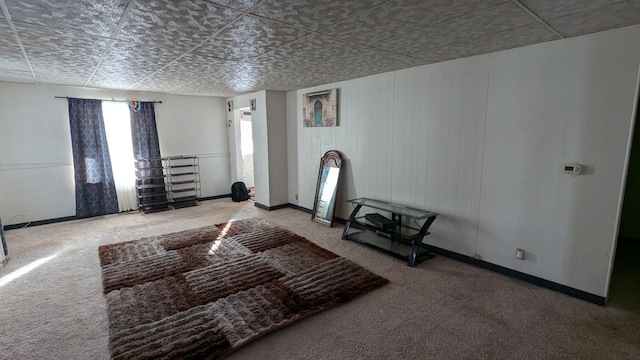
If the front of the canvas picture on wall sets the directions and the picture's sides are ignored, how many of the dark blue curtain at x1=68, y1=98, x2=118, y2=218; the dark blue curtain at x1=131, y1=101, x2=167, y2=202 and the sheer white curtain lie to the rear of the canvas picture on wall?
0

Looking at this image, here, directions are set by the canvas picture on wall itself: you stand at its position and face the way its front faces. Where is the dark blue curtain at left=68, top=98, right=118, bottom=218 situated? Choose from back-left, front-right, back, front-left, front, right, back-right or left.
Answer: front-right

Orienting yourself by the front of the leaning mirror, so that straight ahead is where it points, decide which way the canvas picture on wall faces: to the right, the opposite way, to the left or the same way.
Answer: the same way

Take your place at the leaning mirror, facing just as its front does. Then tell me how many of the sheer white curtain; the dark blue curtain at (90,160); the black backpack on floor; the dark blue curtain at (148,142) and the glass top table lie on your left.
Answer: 1

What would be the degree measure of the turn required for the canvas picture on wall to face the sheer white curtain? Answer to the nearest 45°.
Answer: approximately 45° to its right

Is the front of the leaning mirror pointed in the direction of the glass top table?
no

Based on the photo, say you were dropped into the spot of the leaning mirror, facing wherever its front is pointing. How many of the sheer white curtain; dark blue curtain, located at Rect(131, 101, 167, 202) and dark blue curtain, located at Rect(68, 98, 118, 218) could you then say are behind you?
0

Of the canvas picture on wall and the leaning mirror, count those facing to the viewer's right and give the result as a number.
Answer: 0

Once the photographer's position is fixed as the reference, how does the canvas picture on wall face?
facing the viewer and to the left of the viewer

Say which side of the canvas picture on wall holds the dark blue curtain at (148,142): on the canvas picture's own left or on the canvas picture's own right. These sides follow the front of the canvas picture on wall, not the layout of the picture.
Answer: on the canvas picture's own right

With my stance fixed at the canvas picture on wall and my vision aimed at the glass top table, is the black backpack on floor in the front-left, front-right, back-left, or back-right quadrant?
back-right

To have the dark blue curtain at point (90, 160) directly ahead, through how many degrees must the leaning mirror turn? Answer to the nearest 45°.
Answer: approximately 45° to its right

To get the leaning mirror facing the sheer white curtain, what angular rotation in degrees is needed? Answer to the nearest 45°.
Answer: approximately 45° to its right
